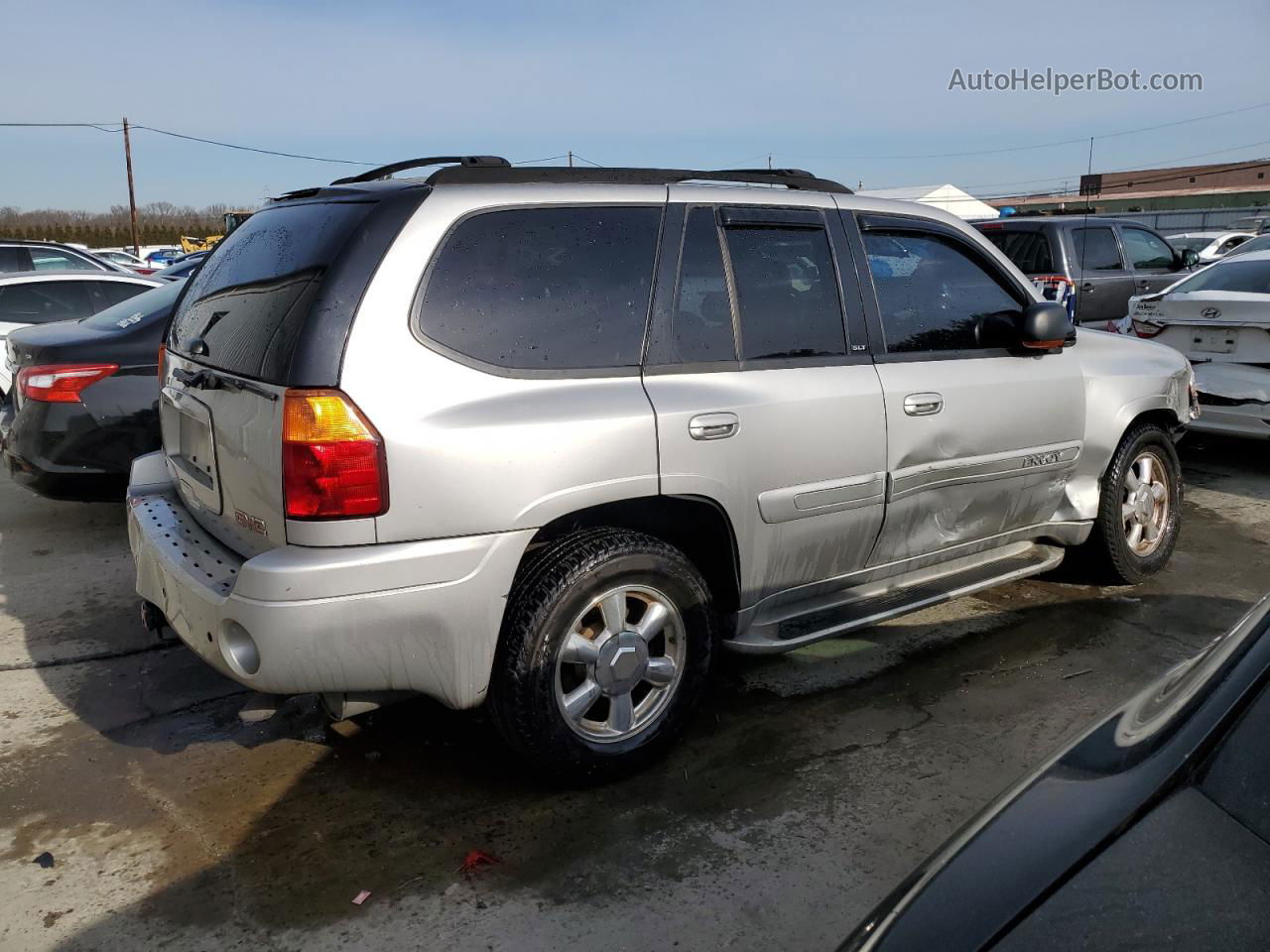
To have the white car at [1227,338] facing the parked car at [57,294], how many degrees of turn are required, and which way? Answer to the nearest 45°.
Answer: approximately 135° to its left

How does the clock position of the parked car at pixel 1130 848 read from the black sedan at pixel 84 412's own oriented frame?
The parked car is roughly at 4 o'clock from the black sedan.

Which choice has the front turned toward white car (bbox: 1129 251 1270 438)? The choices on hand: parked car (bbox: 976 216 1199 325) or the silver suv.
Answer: the silver suv

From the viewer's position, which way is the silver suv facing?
facing away from the viewer and to the right of the viewer

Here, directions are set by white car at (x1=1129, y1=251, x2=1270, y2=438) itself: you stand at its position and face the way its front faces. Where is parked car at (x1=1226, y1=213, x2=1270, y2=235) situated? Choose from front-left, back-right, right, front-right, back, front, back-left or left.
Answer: front-left

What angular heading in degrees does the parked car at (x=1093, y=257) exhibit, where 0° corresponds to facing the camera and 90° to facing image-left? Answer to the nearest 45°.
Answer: approximately 225°

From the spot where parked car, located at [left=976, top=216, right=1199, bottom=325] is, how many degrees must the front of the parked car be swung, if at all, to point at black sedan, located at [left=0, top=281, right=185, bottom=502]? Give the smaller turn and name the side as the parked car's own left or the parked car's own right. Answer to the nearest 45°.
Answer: approximately 180°

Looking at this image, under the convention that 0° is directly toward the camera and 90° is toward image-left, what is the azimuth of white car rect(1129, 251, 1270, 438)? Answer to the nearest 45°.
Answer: approximately 225°

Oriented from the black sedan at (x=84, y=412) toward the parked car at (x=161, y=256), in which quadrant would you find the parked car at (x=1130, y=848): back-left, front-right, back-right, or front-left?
back-right
